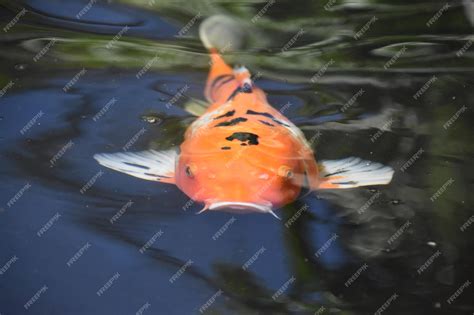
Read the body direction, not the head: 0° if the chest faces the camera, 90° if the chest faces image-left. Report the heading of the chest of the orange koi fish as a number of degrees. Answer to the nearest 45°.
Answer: approximately 0°
